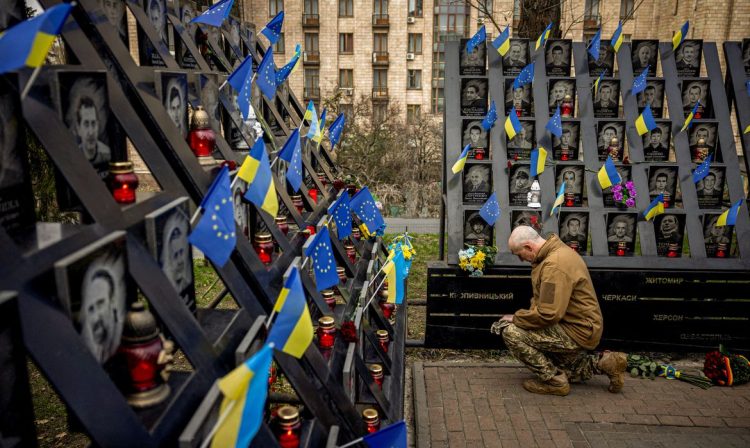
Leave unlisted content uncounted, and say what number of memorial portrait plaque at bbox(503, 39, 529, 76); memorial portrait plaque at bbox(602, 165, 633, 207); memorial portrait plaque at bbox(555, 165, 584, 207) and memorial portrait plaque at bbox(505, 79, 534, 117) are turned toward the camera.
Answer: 4

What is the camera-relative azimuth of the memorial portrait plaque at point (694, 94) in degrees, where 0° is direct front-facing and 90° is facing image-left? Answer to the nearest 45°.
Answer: approximately 0°

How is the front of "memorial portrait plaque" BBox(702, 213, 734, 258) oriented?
toward the camera

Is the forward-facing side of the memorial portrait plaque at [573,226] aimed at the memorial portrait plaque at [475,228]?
no

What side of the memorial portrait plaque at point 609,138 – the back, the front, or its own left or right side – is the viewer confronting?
front

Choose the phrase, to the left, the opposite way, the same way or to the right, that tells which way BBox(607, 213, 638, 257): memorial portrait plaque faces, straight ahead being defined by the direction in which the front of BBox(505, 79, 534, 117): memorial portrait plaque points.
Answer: the same way

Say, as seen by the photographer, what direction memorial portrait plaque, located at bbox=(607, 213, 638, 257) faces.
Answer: facing the viewer

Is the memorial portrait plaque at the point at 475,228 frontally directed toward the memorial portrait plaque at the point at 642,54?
no

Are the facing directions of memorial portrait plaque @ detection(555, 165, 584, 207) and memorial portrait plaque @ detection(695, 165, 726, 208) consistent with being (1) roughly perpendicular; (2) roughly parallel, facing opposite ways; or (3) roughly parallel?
roughly parallel

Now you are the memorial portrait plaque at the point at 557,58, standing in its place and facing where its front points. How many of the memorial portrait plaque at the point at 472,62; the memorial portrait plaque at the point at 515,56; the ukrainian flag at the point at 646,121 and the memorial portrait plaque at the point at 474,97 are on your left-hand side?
1

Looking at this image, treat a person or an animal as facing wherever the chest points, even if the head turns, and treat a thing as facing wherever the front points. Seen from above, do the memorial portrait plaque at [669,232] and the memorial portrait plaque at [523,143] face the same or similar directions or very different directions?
same or similar directions

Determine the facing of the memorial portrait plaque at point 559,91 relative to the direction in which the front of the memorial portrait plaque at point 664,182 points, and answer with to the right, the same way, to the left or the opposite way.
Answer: the same way

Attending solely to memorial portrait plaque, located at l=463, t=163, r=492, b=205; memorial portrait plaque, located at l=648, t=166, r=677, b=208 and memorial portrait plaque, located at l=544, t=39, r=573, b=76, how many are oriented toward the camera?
3

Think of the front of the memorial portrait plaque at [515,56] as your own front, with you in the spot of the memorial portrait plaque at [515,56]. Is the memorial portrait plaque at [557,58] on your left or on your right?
on your left

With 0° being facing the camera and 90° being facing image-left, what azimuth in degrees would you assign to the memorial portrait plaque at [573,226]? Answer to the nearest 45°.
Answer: approximately 0°

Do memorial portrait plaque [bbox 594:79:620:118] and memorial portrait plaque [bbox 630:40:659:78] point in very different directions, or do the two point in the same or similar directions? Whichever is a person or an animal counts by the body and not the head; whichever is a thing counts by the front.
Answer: same or similar directions

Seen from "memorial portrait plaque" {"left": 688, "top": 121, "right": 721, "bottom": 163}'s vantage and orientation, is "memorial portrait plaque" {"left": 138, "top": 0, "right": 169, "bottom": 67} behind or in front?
in front

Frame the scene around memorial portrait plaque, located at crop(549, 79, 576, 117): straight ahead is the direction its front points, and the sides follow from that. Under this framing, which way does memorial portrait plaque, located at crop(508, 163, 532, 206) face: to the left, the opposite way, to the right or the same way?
the same way
